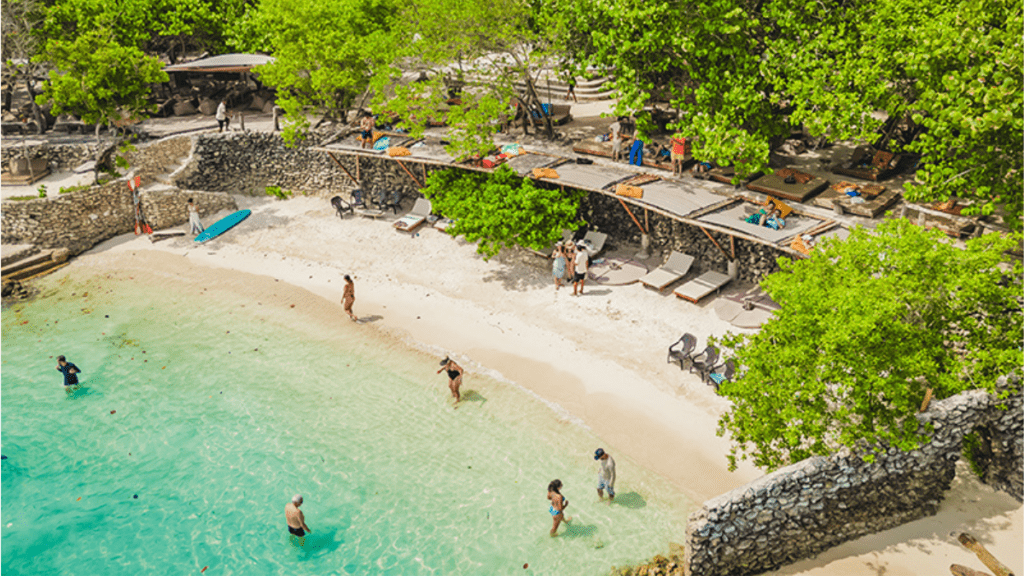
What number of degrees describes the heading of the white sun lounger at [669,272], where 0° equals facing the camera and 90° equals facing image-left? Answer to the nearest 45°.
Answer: approximately 45°

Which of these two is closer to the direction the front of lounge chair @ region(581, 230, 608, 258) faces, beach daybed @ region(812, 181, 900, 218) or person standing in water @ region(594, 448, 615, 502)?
the person standing in water

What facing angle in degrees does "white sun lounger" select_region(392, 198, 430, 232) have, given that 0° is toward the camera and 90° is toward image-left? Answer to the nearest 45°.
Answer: approximately 45°

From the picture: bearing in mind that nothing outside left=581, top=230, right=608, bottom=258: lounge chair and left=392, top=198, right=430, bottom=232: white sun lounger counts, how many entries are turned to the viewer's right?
0

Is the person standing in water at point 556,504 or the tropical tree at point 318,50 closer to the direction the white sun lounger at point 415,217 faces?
the person standing in water

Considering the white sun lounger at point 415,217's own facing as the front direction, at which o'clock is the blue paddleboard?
The blue paddleboard is roughly at 2 o'clock from the white sun lounger.

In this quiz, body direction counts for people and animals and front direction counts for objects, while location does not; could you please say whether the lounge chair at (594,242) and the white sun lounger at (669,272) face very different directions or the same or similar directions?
same or similar directions

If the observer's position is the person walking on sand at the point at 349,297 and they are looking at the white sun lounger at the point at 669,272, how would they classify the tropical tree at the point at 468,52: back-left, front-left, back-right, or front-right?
front-left

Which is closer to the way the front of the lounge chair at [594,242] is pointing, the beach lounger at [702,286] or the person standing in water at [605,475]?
the person standing in water

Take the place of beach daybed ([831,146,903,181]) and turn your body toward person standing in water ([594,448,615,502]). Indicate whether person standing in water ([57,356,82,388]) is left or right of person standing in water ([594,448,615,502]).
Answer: right

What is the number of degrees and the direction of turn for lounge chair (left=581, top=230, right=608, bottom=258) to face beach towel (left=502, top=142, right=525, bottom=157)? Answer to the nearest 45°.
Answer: approximately 90° to its right

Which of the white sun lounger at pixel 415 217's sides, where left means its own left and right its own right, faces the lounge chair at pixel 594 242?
left

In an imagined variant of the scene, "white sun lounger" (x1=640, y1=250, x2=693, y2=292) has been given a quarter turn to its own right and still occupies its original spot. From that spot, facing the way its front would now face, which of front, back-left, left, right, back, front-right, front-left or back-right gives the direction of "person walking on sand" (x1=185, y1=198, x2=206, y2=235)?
front-left

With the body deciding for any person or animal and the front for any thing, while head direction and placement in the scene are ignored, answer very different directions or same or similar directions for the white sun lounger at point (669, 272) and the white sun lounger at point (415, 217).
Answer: same or similar directions

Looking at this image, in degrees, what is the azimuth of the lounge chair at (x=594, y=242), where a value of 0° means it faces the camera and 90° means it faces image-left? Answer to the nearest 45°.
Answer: approximately 45°

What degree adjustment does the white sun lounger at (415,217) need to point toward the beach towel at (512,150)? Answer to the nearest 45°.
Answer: approximately 135° to its left

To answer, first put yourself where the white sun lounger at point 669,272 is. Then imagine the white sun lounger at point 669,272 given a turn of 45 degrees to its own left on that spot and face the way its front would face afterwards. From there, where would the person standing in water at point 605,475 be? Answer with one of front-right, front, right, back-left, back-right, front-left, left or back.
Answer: front

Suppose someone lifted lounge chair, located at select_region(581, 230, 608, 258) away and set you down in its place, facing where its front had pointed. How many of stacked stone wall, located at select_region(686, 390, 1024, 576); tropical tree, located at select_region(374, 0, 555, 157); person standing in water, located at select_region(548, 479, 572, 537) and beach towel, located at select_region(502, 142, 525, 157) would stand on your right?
2

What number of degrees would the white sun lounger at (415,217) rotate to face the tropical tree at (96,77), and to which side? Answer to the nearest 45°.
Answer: approximately 45° to its right

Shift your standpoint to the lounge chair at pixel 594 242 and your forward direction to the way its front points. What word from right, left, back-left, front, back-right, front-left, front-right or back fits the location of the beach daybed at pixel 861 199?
back-left

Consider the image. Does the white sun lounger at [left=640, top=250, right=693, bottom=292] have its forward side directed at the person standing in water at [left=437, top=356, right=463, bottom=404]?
yes

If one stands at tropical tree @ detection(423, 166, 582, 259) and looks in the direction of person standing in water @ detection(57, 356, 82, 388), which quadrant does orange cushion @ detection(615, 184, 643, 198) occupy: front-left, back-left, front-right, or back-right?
back-left
